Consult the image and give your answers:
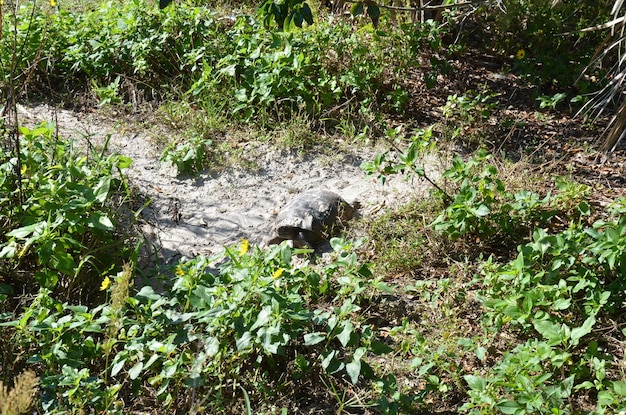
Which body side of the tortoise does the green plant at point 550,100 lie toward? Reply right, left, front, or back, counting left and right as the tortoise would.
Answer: back

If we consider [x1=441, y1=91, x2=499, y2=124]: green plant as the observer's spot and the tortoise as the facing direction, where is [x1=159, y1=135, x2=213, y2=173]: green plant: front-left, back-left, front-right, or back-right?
front-right

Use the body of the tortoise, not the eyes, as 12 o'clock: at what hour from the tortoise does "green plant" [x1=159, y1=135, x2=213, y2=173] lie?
The green plant is roughly at 3 o'clock from the tortoise.

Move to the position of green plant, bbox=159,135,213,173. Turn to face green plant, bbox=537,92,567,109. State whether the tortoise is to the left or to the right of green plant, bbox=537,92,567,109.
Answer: right

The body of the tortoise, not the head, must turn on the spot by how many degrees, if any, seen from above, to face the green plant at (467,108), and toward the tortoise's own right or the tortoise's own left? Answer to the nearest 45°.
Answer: approximately 180°

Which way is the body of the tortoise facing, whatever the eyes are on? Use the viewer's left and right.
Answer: facing the viewer and to the left of the viewer
